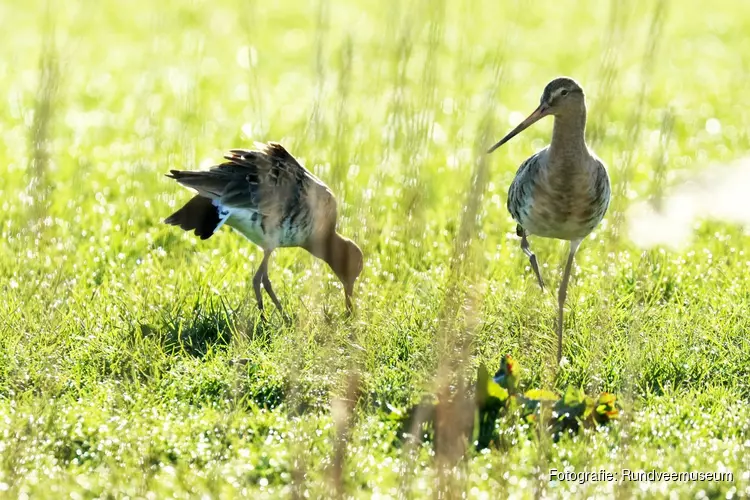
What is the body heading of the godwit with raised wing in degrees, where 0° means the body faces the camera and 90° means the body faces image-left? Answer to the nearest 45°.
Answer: approximately 270°
